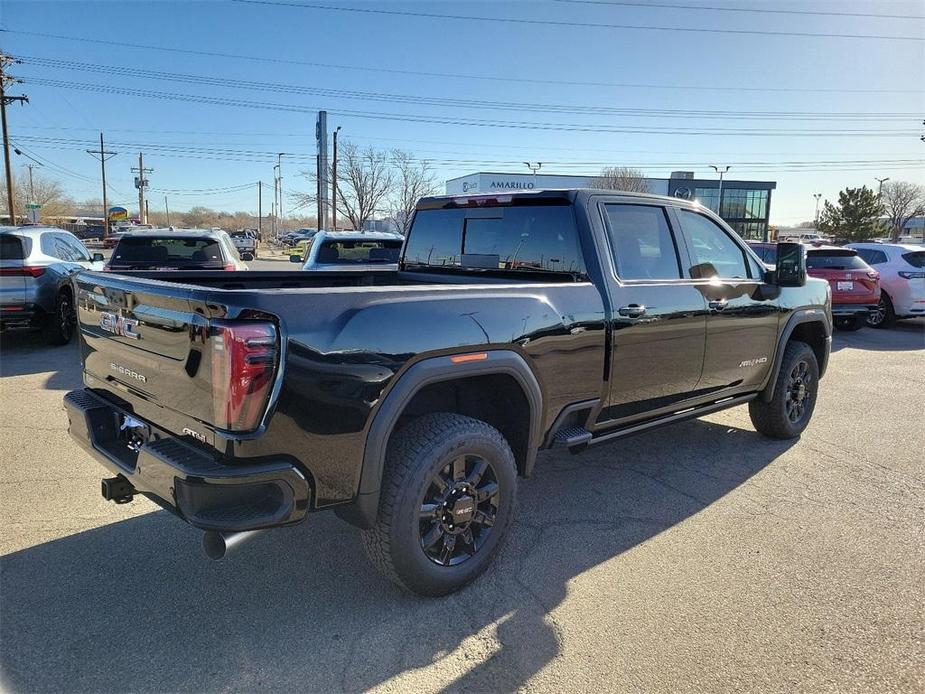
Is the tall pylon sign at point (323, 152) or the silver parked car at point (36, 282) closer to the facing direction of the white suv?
the tall pylon sign

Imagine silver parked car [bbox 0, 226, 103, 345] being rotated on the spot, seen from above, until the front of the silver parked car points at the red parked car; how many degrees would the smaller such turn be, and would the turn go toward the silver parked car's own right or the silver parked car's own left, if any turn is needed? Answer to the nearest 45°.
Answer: approximately 45° to the silver parked car's own right

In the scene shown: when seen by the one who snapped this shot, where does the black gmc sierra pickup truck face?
facing away from the viewer and to the right of the viewer

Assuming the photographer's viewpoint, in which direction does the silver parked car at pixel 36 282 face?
facing away from the viewer and to the right of the viewer

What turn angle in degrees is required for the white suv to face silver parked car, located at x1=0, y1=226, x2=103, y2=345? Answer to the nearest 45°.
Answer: approximately 90° to its left

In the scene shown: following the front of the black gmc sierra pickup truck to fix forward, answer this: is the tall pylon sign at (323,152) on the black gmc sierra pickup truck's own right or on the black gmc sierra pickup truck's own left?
on the black gmc sierra pickup truck's own left

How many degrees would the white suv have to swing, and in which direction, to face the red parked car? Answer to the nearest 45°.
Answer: approximately 90° to its left

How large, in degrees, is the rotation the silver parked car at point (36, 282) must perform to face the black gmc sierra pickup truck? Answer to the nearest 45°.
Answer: approximately 135° to its right
